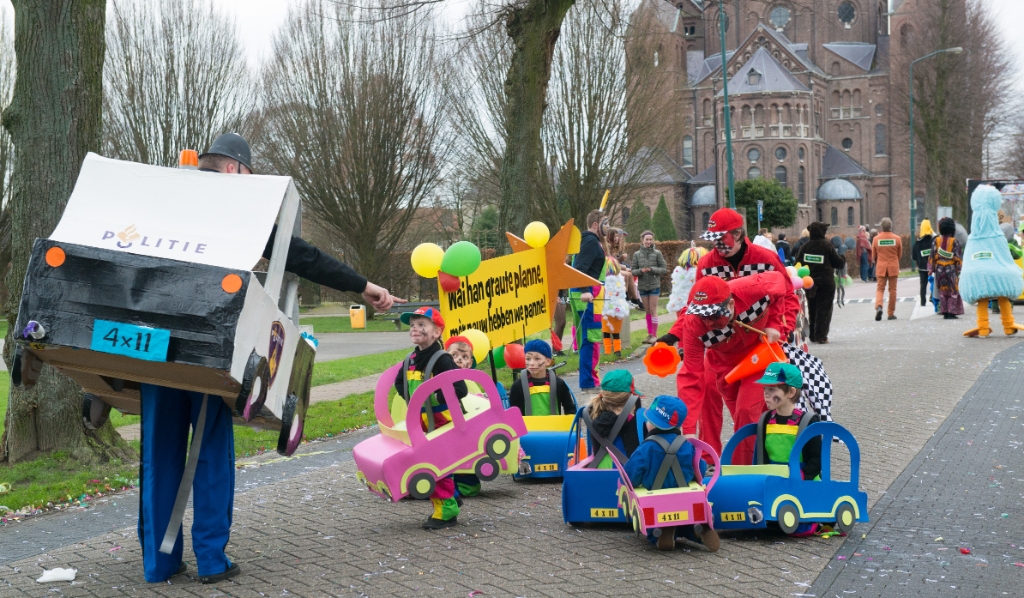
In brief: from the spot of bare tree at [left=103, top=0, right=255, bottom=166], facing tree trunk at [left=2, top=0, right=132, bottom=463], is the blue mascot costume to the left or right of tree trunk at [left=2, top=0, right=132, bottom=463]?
left

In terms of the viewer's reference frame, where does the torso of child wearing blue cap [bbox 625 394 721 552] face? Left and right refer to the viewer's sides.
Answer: facing away from the viewer
